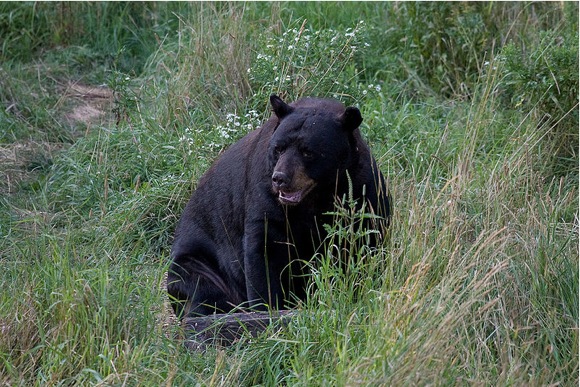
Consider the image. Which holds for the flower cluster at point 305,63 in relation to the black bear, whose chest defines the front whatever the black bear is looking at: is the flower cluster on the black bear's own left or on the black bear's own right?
on the black bear's own left

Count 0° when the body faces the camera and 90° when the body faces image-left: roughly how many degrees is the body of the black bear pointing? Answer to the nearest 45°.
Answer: approximately 315°

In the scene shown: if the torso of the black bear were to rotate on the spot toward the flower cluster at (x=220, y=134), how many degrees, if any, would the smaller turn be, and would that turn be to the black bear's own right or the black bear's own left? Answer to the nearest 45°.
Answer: approximately 135° to the black bear's own left

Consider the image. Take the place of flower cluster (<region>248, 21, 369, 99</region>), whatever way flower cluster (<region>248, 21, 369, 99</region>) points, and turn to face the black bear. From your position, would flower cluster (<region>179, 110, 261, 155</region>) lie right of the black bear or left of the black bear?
right
